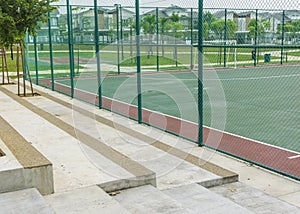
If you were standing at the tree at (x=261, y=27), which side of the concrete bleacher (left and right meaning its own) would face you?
front

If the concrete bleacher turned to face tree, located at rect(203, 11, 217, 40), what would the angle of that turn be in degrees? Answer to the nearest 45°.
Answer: approximately 45° to its left

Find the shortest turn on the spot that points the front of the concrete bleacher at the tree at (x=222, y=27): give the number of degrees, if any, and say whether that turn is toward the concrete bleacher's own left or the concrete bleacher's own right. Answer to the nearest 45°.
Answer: approximately 45° to the concrete bleacher's own left

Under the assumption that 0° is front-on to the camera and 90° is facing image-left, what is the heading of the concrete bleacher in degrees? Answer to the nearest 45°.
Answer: approximately 225°

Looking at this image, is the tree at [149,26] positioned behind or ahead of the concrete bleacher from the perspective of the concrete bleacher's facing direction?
ahead

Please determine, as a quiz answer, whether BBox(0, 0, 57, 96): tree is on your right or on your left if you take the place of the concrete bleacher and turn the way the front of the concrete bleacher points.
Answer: on your left
